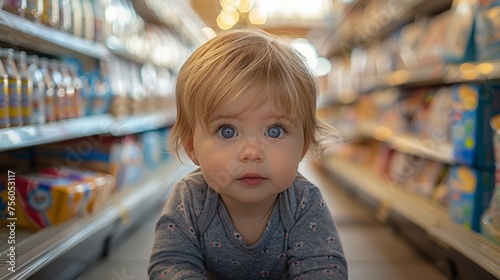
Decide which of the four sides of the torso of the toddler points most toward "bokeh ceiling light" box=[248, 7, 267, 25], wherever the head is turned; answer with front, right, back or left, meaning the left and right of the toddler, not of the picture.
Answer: back

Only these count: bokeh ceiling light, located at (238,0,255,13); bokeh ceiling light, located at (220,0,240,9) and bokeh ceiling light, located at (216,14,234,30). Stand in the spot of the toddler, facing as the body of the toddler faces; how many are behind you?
3

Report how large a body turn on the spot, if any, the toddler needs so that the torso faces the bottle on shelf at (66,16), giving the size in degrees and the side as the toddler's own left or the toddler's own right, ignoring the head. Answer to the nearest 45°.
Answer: approximately 135° to the toddler's own right

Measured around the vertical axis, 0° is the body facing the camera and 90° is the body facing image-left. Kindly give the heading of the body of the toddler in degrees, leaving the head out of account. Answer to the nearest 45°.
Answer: approximately 0°

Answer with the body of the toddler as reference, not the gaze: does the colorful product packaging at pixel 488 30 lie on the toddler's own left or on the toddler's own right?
on the toddler's own left

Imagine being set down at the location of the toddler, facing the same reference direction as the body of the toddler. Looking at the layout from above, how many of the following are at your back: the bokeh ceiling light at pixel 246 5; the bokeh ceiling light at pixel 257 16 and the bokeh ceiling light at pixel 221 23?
3

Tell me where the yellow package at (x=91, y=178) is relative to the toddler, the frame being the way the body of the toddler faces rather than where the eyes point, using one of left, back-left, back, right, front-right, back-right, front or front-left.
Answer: back-right

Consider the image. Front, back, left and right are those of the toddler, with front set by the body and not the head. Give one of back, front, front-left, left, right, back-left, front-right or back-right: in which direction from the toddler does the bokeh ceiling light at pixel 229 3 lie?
back
